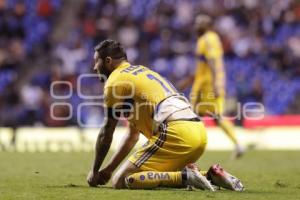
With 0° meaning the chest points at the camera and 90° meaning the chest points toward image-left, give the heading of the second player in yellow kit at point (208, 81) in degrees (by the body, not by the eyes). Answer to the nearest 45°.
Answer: approximately 90°

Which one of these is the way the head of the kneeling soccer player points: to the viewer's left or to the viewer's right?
to the viewer's left

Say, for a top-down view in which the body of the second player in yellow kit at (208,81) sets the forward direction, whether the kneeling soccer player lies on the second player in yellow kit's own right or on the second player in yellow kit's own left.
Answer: on the second player in yellow kit's own left
